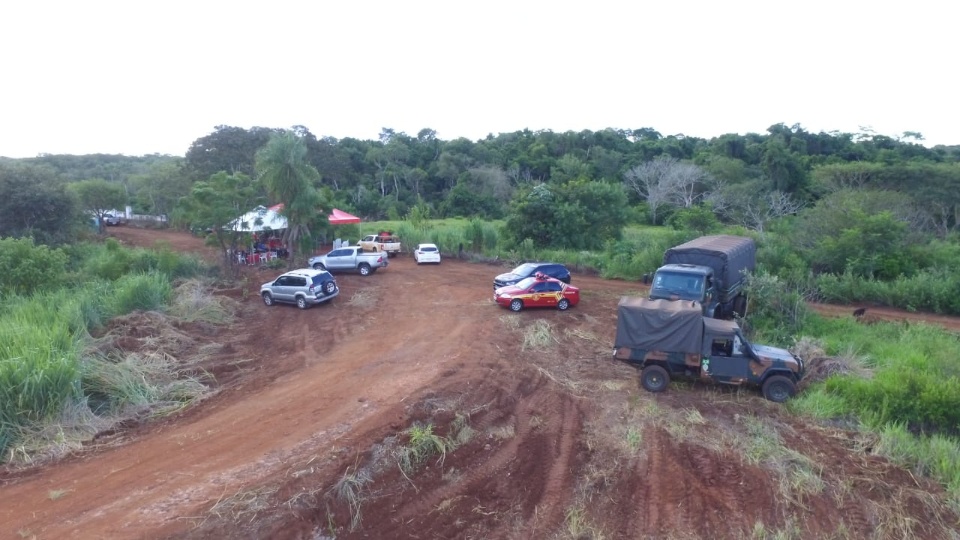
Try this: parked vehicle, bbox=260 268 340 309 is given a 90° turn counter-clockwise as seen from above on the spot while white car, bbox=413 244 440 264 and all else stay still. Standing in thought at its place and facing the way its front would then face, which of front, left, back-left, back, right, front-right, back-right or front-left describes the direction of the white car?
back

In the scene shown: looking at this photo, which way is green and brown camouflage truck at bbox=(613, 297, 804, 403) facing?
to the viewer's right

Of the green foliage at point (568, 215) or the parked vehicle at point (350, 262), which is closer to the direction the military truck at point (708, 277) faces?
the parked vehicle

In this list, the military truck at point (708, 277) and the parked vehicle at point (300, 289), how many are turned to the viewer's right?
0

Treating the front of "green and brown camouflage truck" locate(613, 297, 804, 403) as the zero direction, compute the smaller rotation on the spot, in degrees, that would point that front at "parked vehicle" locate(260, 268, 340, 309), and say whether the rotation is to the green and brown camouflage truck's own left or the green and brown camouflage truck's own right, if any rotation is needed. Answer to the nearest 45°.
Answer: approximately 180°

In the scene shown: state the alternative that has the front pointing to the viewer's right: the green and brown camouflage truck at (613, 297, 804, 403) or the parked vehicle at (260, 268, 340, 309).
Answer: the green and brown camouflage truck

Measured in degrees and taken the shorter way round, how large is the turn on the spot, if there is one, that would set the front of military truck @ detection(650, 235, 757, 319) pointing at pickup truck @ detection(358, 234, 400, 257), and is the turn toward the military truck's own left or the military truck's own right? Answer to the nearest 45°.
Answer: approximately 90° to the military truck's own right

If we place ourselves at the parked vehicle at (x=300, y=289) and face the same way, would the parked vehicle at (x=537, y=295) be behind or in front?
behind

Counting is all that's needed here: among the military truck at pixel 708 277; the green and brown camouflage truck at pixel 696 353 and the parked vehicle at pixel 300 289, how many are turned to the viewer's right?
1

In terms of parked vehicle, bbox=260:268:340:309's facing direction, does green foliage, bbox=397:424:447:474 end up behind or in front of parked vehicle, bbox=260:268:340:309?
behind

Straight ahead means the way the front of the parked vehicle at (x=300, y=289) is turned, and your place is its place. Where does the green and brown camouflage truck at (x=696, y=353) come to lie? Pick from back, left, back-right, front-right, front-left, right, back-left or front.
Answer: back

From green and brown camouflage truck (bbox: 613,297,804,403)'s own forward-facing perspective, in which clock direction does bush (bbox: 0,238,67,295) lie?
The bush is roughly at 6 o'clock from the green and brown camouflage truck.

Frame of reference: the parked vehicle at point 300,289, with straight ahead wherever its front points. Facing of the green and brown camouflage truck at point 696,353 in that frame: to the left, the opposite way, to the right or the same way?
the opposite way

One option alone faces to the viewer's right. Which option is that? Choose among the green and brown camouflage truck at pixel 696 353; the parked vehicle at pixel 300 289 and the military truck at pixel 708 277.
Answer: the green and brown camouflage truck

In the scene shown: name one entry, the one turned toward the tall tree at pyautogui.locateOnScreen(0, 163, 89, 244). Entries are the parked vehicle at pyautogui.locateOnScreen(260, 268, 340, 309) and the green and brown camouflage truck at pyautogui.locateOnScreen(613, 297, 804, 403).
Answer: the parked vehicle

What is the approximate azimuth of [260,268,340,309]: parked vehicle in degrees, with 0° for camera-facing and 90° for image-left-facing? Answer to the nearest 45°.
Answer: approximately 135°

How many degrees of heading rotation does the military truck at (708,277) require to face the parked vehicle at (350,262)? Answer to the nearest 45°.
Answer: approximately 45° to its right

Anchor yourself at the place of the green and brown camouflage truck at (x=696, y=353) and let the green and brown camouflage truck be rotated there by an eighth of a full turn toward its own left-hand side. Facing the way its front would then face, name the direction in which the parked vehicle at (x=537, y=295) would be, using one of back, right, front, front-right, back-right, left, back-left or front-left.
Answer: left
